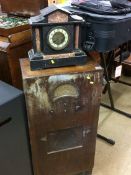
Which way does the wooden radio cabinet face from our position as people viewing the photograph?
facing the viewer
